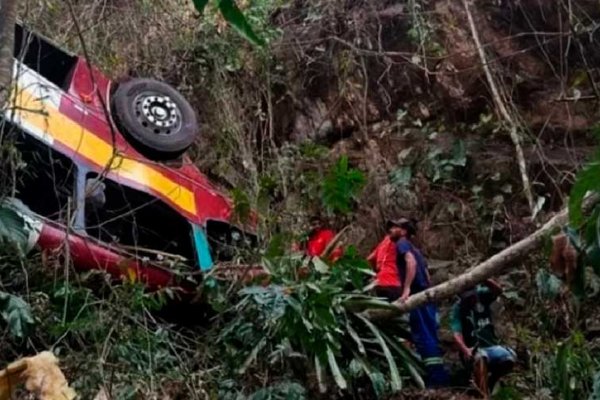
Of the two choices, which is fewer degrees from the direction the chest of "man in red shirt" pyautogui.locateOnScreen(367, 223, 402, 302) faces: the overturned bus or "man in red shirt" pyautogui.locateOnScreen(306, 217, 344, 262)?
the man in red shirt

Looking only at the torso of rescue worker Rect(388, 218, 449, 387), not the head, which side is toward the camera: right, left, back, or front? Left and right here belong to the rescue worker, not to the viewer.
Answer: left

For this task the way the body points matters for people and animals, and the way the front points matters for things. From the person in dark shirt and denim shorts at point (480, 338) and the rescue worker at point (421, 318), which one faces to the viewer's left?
the rescue worker at point (421, 318)

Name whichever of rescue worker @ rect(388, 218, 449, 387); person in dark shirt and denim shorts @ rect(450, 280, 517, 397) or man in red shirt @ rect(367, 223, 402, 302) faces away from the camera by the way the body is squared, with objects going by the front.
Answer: the man in red shirt

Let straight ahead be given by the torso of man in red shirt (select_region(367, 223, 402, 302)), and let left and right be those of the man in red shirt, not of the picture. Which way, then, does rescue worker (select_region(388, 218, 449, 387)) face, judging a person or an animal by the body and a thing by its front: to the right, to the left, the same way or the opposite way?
to the left

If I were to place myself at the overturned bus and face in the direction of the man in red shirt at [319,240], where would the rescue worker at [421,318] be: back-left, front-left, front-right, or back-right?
front-right

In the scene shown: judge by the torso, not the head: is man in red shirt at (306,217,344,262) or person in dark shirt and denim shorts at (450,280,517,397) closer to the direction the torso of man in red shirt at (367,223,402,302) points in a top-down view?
the man in red shirt

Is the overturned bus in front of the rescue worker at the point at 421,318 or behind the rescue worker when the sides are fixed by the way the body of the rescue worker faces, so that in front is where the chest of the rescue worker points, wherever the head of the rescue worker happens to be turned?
in front

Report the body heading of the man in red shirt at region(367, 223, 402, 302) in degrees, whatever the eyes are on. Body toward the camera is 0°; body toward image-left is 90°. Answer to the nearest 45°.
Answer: approximately 180°

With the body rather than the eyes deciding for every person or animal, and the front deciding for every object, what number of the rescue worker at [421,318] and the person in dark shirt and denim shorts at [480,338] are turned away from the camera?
0
